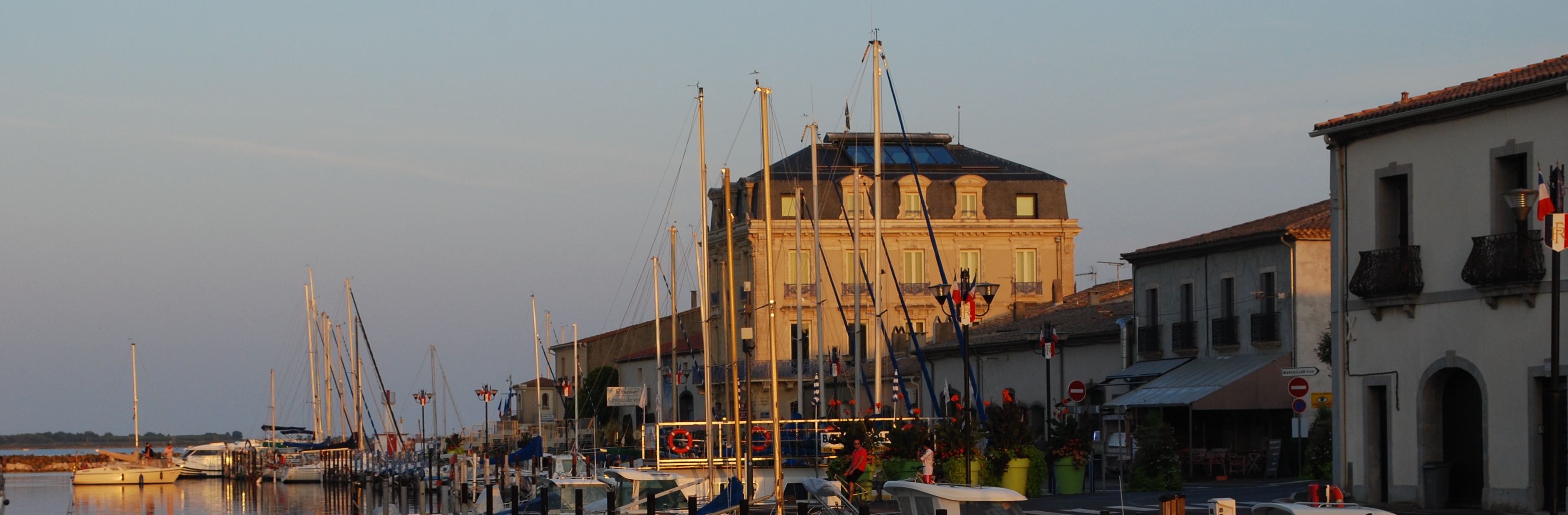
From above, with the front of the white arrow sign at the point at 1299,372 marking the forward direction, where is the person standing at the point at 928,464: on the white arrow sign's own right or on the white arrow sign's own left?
on the white arrow sign's own right

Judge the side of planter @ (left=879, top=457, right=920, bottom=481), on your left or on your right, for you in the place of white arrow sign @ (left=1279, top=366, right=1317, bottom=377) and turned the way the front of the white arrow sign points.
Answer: on your right

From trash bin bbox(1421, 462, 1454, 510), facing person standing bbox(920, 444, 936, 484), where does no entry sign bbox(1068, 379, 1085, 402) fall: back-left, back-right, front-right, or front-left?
front-right

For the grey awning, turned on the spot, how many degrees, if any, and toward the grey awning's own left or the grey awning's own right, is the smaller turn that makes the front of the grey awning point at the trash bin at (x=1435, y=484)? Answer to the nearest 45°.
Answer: approximately 45° to the grey awning's own left

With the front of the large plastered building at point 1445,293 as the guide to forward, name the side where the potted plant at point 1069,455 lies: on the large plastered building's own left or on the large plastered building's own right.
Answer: on the large plastered building's own right

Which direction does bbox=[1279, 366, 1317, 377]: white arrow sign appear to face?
toward the camera

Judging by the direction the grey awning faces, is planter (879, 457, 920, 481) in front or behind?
in front

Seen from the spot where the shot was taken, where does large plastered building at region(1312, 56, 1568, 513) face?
facing the viewer and to the left of the viewer

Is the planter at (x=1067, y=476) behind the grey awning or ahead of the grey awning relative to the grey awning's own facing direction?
ahead
